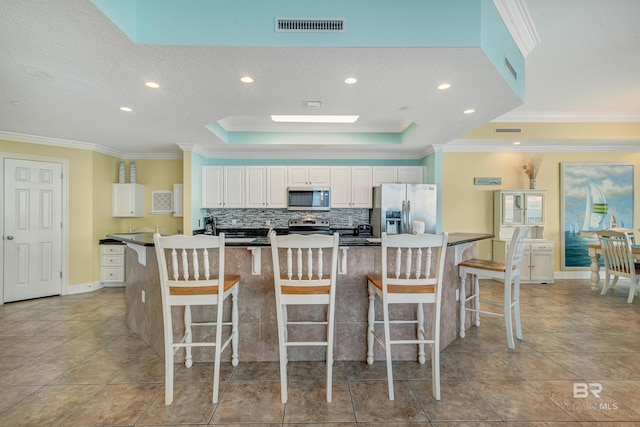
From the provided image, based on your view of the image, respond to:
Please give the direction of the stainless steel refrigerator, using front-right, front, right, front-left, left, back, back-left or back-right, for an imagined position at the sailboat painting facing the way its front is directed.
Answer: front-right

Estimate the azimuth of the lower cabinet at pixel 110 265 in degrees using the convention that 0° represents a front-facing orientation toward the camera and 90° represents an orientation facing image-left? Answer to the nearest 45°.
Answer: approximately 0°

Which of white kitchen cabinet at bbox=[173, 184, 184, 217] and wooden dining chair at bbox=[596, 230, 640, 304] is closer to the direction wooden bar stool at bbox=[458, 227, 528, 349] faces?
the white kitchen cabinet

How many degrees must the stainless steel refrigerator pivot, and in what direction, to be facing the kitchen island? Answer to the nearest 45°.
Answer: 0° — it already faces it

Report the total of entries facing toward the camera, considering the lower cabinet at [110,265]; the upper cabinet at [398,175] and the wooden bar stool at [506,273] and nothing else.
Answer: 2

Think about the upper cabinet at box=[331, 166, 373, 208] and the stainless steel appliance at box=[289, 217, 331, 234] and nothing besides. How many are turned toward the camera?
2

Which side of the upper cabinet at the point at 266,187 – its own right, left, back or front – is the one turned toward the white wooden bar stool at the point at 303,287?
front

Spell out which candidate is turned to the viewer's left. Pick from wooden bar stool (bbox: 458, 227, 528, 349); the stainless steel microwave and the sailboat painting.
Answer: the wooden bar stool

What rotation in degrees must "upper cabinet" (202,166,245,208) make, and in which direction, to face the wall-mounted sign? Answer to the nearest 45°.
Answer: approximately 90° to its left

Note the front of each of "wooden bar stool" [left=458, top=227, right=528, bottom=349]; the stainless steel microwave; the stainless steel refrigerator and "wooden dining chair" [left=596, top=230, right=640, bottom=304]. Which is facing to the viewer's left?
"wooden bar stool" [left=458, top=227, right=528, bottom=349]
